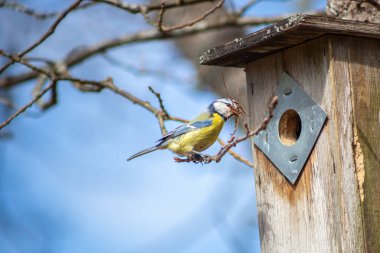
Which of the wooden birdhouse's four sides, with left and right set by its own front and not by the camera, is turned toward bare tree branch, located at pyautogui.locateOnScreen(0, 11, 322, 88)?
right

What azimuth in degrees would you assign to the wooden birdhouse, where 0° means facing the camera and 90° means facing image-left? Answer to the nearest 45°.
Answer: approximately 45°

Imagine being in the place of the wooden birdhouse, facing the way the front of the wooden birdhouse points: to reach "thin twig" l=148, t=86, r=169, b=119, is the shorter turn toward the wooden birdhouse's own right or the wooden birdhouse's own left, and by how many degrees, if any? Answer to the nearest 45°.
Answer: approximately 45° to the wooden birdhouse's own right

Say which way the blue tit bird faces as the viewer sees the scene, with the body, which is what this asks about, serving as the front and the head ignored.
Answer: to the viewer's right

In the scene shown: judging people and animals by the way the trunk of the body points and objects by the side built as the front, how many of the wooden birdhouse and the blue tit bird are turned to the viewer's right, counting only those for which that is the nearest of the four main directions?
1

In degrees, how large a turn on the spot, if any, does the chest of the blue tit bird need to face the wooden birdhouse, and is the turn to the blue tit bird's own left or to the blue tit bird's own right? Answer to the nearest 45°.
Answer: approximately 45° to the blue tit bird's own right
